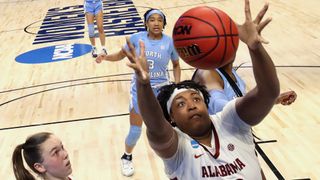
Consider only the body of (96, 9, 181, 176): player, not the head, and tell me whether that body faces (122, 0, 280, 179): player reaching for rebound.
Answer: yes

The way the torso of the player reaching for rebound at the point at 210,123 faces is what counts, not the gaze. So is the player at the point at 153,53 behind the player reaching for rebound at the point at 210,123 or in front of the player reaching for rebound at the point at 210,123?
behind

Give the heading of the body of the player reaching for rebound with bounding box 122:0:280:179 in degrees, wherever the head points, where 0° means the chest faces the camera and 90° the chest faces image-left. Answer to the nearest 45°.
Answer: approximately 0°

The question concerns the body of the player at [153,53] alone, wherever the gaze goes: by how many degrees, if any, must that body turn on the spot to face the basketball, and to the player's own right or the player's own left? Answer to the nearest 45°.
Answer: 0° — they already face it

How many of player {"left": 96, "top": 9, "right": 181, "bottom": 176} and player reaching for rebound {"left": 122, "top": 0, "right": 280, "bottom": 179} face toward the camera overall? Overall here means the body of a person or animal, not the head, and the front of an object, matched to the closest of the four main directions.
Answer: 2
